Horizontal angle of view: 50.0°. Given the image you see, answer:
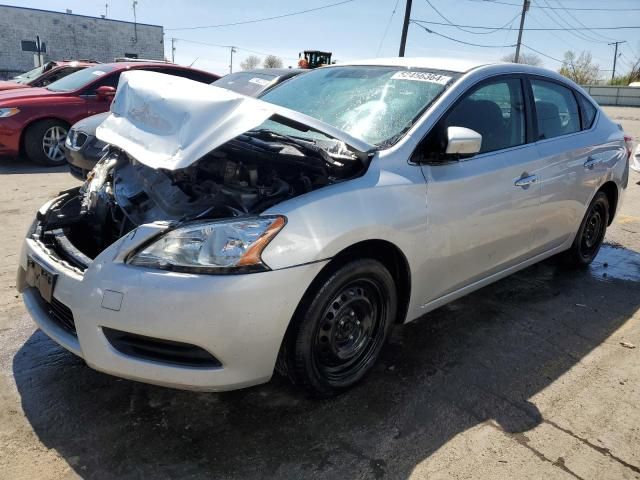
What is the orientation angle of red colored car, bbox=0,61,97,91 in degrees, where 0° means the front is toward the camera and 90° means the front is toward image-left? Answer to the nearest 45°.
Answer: approximately 45°

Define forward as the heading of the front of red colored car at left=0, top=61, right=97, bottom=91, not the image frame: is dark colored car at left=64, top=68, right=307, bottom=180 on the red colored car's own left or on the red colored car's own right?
on the red colored car's own left

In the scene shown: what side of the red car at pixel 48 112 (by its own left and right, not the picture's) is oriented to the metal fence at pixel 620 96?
back

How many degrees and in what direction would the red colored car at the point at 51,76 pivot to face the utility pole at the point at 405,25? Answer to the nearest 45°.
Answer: approximately 180°

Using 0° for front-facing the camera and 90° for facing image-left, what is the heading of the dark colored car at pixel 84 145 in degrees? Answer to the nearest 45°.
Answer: approximately 45°

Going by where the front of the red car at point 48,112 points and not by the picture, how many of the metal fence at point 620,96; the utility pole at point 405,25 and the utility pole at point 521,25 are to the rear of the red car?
3

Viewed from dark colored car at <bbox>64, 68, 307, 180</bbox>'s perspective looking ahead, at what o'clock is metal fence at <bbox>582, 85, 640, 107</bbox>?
The metal fence is roughly at 6 o'clock from the dark colored car.
